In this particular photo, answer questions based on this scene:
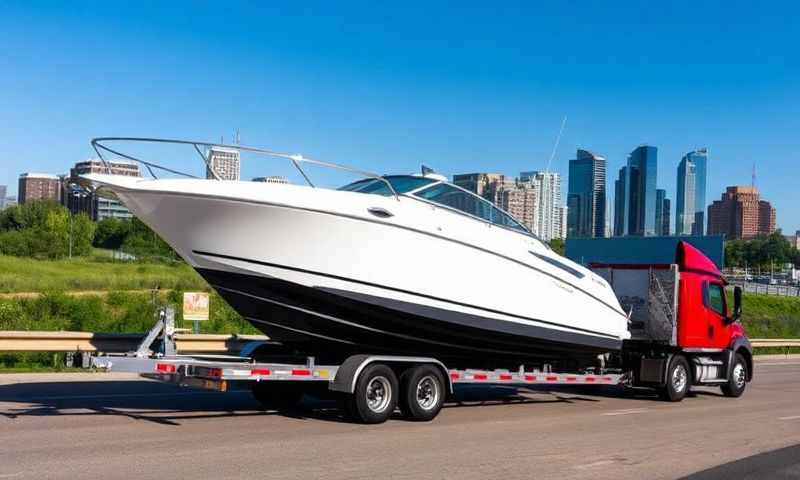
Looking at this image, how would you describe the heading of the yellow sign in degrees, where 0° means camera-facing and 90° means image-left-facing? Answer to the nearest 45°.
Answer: approximately 0°

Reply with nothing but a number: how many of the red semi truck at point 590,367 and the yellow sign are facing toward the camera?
1

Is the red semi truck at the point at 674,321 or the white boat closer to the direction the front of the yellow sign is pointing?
the white boat

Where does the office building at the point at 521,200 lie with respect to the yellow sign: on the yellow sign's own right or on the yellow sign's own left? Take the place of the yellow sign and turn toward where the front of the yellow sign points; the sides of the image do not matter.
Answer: on the yellow sign's own left

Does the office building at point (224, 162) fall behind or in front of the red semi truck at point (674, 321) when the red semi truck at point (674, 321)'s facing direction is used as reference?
behind

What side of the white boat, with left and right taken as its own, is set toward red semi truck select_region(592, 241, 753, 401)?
back

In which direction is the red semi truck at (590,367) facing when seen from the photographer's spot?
facing away from the viewer and to the right of the viewer
